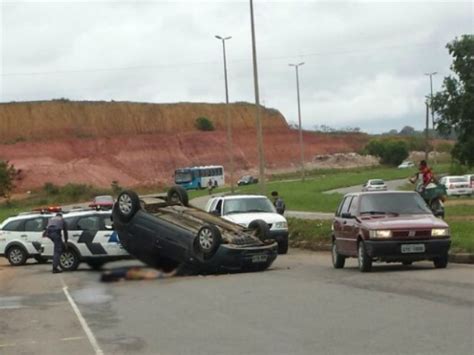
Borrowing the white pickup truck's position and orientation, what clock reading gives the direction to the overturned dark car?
The overturned dark car is roughly at 2 o'clock from the white pickup truck.

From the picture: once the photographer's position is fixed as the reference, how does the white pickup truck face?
facing the viewer and to the right of the viewer

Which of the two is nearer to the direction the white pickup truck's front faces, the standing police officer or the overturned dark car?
the overturned dark car

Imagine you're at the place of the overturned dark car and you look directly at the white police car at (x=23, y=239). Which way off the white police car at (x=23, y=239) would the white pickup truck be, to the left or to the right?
right

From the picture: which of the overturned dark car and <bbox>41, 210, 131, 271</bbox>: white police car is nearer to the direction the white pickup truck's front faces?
the overturned dark car

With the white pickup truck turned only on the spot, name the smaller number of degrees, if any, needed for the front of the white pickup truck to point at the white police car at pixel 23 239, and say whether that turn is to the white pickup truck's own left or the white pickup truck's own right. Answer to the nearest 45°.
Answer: approximately 135° to the white pickup truck's own right

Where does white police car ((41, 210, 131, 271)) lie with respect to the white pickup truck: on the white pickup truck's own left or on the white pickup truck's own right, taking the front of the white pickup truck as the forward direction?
on the white pickup truck's own right

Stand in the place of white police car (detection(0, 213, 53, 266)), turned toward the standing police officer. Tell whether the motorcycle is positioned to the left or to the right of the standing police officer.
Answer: left

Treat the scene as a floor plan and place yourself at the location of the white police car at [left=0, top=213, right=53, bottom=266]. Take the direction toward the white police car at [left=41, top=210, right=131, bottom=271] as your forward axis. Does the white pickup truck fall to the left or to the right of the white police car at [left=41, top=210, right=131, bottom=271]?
left
